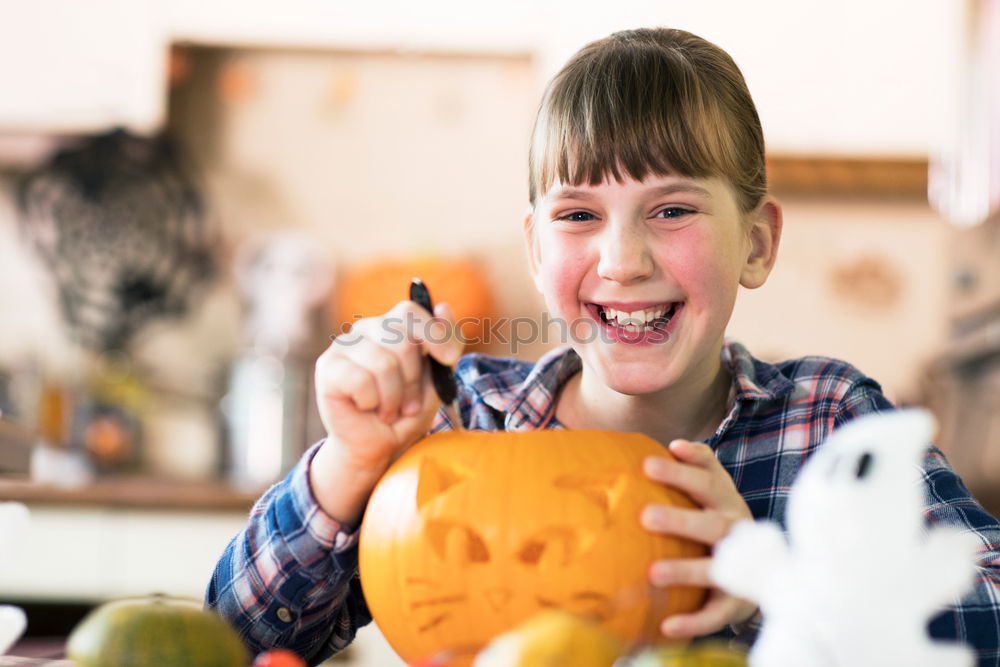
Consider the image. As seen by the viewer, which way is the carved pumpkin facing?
toward the camera

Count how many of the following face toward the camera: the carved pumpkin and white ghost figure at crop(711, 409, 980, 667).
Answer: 2

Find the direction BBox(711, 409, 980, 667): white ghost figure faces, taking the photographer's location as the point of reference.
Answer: facing the viewer

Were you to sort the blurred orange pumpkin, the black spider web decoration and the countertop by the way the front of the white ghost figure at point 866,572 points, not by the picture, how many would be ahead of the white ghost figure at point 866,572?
0

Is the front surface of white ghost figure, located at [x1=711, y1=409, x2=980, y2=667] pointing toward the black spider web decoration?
no

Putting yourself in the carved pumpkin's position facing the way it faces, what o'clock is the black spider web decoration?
The black spider web decoration is roughly at 5 o'clock from the carved pumpkin.

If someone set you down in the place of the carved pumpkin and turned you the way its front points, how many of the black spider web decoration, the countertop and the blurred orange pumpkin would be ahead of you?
0

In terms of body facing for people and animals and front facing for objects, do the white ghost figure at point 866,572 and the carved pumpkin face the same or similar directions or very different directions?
same or similar directions

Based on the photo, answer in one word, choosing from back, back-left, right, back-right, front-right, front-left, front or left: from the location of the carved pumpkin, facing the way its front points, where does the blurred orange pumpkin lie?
back

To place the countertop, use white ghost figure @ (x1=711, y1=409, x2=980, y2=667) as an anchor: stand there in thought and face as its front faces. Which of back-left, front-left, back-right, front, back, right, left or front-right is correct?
back-right
